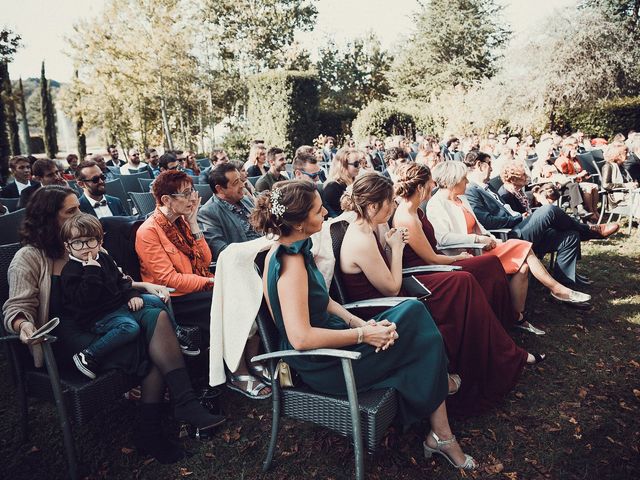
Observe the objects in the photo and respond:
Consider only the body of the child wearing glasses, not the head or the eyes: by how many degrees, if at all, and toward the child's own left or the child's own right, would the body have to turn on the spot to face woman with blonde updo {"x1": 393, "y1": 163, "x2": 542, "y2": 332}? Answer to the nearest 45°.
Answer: approximately 45° to the child's own left

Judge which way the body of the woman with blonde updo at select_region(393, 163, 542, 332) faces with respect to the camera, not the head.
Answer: to the viewer's right

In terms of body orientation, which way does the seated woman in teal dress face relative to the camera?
to the viewer's right

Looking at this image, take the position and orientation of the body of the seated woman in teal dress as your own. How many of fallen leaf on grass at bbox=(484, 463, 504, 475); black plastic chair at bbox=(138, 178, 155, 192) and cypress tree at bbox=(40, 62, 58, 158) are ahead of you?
1

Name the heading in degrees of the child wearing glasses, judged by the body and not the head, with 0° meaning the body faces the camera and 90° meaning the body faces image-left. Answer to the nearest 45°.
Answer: approximately 315°

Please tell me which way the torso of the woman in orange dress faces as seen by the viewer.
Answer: to the viewer's right

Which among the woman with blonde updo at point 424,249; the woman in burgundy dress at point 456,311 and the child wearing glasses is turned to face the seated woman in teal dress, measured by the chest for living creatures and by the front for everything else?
the child wearing glasses

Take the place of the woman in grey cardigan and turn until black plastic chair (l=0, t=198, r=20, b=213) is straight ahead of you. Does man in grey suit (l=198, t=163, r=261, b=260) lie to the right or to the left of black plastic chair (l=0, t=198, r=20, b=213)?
right

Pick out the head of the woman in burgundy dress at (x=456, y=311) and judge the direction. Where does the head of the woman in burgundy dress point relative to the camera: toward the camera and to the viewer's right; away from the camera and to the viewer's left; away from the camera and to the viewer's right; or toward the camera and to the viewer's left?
away from the camera and to the viewer's right

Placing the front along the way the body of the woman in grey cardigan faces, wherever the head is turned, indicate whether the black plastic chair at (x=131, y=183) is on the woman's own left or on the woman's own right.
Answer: on the woman's own left

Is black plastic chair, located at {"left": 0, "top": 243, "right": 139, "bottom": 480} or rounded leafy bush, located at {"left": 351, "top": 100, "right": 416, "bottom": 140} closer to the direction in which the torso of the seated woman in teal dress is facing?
the rounded leafy bush

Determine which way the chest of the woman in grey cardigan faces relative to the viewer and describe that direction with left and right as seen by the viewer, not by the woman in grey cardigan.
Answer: facing to the right of the viewer
